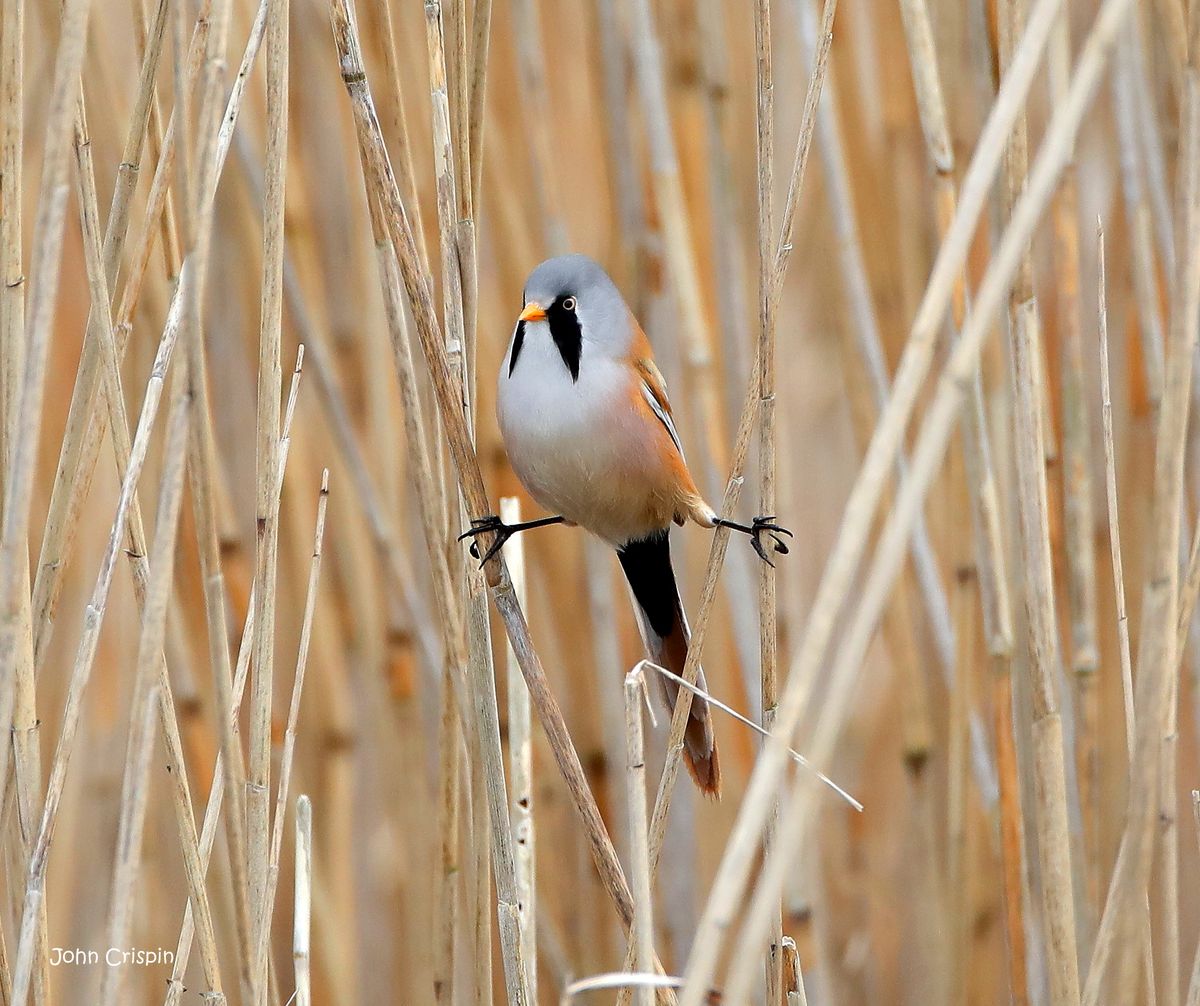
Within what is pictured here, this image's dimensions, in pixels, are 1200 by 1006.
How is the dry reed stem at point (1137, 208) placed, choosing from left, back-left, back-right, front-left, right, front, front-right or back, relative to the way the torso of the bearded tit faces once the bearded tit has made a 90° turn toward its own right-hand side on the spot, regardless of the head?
back-right

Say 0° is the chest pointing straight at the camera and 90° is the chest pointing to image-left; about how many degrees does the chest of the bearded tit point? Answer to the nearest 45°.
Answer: approximately 45°
